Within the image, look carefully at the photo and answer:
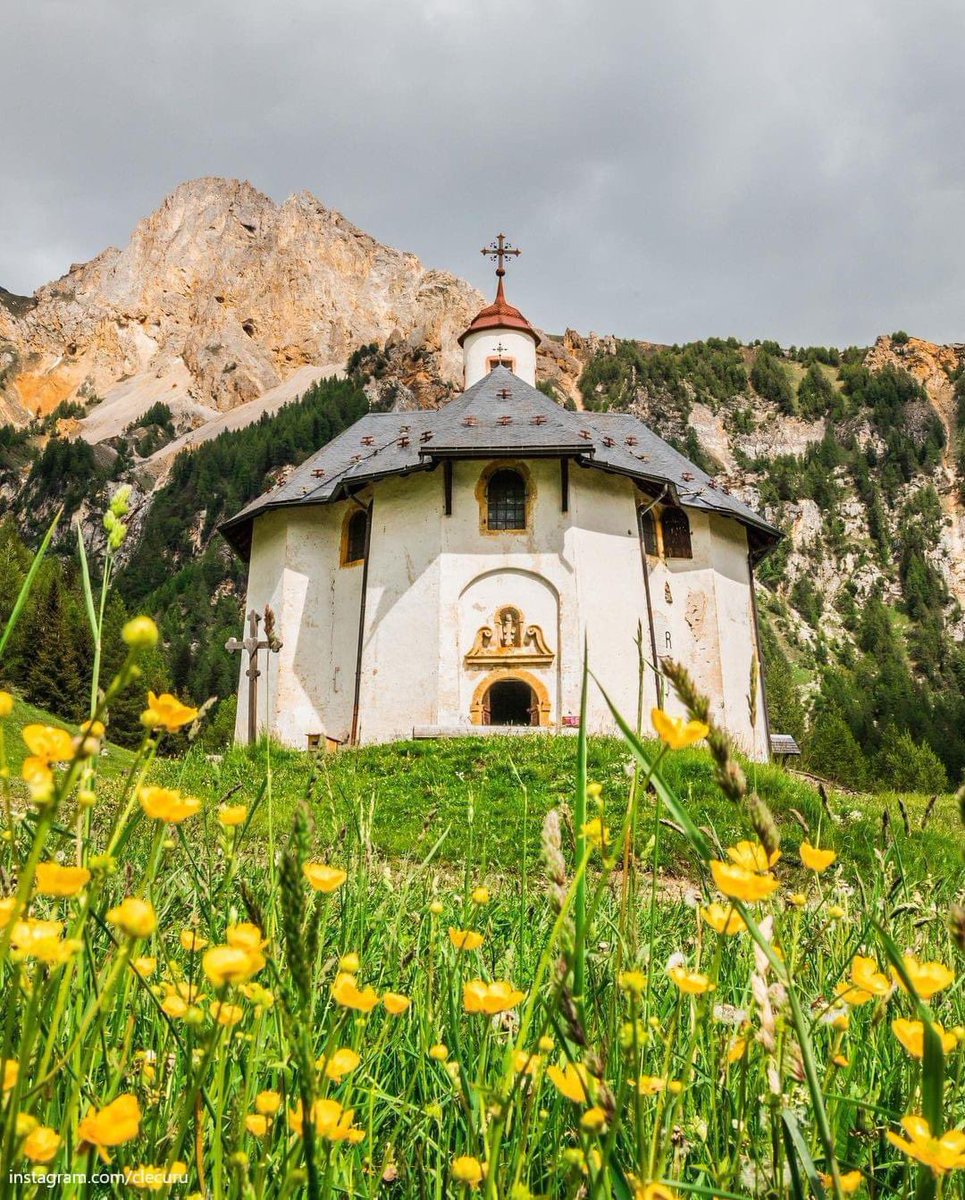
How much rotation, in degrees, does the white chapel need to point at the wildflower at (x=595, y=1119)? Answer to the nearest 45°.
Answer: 0° — it already faces it

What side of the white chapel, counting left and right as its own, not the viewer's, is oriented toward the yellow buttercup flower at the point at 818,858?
front

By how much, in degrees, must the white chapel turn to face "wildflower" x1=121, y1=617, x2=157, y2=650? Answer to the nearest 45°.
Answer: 0° — it already faces it

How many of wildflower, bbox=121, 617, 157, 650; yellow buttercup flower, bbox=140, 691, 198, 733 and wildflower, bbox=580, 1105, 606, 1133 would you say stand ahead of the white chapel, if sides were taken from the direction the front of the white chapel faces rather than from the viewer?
3

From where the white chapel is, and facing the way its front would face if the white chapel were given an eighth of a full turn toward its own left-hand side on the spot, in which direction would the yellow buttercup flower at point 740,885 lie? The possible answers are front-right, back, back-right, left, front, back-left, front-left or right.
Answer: front-right

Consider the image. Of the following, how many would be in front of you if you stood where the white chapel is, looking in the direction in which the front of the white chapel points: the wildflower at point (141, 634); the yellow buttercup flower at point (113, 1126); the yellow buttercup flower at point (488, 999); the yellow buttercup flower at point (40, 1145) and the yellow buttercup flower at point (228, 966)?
5

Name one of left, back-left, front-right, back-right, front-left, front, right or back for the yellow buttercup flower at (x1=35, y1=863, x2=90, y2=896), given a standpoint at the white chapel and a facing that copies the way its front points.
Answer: front

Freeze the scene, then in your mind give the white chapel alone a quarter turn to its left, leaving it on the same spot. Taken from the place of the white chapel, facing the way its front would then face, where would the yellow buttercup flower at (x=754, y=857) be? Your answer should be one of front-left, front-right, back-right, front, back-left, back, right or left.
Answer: right

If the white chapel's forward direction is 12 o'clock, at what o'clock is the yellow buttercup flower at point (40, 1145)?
The yellow buttercup flower is roughly at 12 o'clock from the white chapel.

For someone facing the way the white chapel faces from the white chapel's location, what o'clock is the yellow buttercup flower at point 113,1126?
The yellow buttercup flower is roughly at 12 o'clock from the white chapel.

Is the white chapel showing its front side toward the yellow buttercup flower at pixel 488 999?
yes

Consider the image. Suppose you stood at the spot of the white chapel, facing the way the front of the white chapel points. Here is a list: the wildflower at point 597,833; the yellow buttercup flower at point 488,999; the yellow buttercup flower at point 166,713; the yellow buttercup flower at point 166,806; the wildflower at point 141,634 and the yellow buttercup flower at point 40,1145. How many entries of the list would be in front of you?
6

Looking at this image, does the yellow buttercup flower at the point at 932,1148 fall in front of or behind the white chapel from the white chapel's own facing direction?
in front

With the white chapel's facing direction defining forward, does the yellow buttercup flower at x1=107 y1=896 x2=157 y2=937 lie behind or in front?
in front

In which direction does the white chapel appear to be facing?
toward the camera
